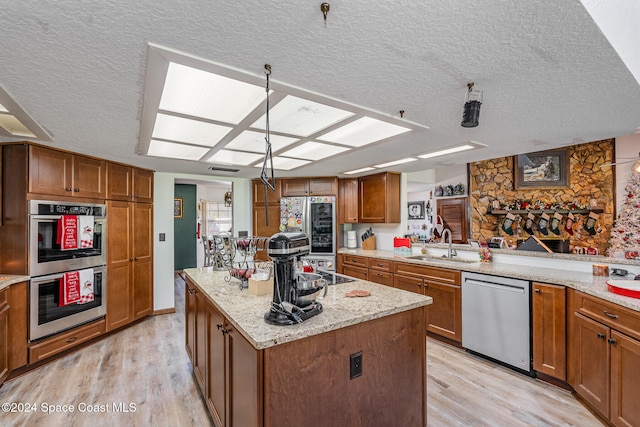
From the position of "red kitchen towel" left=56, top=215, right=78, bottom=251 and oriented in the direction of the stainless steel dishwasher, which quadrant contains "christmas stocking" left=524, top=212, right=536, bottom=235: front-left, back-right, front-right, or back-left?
front-left

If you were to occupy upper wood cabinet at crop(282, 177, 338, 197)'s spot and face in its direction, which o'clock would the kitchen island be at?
The kitchen island is roughly at 12 o'clock from the upper wood cabinet.

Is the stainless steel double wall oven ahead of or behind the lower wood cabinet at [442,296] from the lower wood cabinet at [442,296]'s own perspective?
ahead

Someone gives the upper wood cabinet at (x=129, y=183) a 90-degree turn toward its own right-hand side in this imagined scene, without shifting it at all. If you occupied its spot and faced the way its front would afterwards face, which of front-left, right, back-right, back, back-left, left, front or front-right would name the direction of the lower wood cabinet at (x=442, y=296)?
left

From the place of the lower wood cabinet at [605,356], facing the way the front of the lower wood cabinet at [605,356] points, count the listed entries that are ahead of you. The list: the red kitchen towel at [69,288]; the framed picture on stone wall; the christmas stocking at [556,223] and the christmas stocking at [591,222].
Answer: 1

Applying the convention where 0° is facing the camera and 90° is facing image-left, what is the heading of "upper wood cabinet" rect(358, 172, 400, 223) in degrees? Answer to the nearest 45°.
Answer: approximately 45°

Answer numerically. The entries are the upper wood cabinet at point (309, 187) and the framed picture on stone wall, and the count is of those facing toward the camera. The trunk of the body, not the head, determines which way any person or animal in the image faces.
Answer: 2

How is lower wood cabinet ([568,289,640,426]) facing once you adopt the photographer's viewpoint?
facing the viewer and to the left of the viewer

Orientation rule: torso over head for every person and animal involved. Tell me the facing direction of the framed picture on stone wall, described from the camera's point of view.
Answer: facing the viewer

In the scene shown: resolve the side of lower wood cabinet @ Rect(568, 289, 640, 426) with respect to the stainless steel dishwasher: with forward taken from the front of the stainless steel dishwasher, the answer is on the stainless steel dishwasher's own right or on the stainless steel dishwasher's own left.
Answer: on the stainless steel dishwasher's own left
